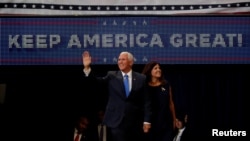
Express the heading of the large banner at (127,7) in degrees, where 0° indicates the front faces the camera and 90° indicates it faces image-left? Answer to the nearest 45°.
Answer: approximately 0°

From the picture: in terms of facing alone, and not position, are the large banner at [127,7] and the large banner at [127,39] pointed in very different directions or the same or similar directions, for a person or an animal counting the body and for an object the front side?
same or similar directions

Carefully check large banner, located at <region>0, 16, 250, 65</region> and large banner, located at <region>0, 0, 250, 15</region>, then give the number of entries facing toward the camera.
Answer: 2

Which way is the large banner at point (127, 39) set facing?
toward the camera
